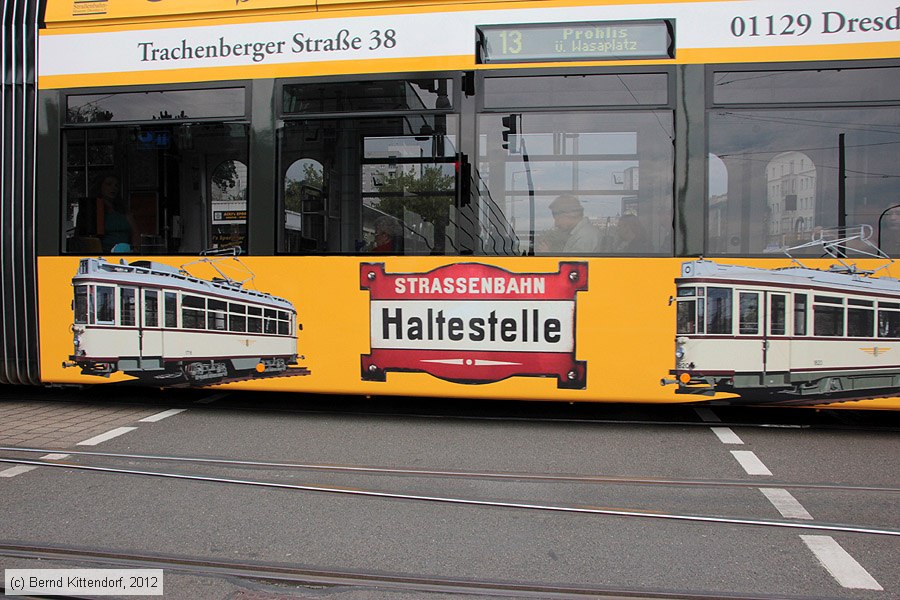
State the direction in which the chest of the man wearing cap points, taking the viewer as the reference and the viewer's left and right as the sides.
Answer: facing to the left of the viewer
